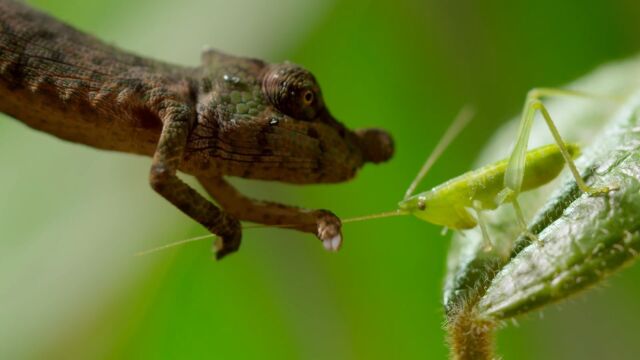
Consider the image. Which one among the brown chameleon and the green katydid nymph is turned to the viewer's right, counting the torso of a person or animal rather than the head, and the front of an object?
the brown chameleon

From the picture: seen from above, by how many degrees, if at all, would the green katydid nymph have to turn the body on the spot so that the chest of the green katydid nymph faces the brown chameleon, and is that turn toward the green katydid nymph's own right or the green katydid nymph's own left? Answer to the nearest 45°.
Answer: approximately 45° to the green katydid nymph's own left

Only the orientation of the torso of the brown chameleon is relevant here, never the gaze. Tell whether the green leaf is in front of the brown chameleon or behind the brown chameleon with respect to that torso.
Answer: in front

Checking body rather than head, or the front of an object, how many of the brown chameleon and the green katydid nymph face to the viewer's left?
1

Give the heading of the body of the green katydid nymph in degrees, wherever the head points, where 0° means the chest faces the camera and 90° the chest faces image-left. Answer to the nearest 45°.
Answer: approximately 90°

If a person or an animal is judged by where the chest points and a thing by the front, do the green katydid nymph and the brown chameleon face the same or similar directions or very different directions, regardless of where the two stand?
very different directions

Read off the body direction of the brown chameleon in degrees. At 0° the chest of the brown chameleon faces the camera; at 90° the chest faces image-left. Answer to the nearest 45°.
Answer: approximately 270°
